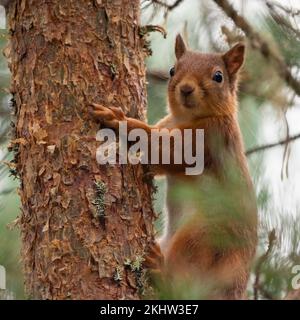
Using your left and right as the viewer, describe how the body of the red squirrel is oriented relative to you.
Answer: facing the viewer and to the left of the viewer
